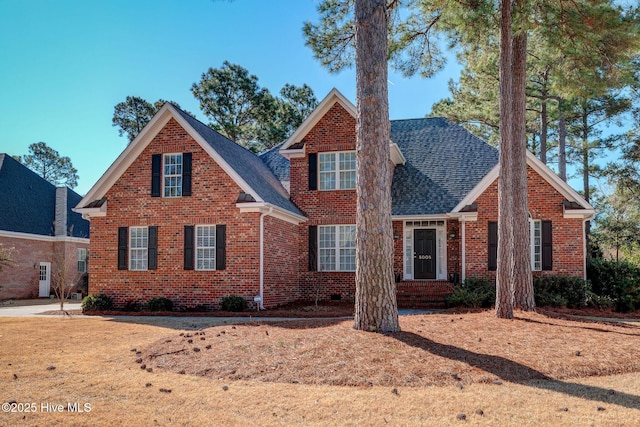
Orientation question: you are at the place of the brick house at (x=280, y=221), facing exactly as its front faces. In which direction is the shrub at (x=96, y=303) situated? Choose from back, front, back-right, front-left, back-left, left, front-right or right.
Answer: right

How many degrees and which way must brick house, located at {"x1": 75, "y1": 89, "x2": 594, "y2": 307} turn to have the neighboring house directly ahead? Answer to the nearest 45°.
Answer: approximately 135° to its right

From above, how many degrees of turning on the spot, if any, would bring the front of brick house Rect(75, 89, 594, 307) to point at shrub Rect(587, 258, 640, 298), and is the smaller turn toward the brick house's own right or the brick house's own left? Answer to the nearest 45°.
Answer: approximately 90° to the brick house's own left

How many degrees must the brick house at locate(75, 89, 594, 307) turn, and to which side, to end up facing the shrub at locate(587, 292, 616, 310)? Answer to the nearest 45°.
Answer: approximately 90° to its left

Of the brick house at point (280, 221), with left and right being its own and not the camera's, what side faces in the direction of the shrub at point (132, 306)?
right

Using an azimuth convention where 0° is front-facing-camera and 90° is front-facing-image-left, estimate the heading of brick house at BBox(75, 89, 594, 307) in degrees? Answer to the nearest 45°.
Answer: approximately 0°
